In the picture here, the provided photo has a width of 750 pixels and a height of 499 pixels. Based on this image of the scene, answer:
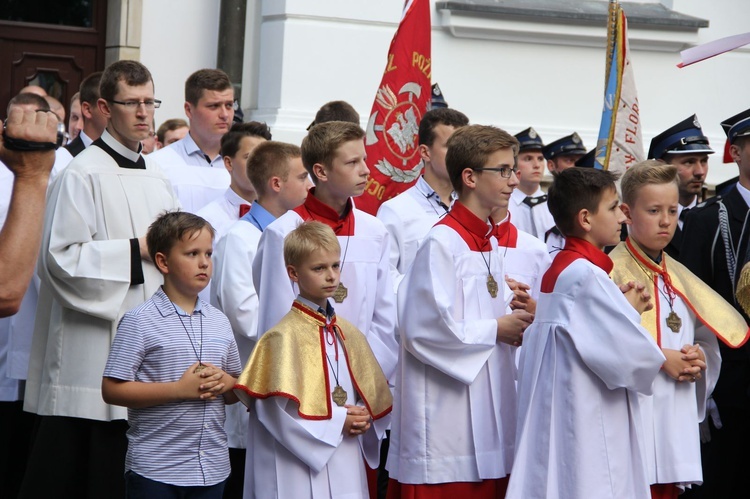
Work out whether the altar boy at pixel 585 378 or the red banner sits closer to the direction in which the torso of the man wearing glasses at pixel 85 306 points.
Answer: the altar boy

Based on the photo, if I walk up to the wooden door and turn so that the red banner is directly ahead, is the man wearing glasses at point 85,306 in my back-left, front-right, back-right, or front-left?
front-right

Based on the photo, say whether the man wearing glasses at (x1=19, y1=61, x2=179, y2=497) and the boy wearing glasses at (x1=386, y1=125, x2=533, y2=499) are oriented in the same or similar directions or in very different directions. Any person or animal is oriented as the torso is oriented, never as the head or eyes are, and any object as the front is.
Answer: same or similar directions

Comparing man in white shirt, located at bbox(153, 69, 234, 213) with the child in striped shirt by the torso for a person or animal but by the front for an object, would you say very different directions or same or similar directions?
same or similar directions

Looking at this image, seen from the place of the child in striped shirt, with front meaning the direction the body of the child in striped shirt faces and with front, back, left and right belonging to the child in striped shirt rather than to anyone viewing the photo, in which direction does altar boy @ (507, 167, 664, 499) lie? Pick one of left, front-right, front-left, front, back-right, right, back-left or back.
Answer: front-left

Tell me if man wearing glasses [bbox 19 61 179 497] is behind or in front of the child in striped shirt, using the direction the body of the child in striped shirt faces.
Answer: behind

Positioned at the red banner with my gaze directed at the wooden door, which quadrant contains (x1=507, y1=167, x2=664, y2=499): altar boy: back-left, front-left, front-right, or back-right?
back-left

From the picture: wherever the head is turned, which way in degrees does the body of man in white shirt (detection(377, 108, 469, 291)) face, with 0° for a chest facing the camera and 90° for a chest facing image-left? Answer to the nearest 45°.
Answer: approximately 315°

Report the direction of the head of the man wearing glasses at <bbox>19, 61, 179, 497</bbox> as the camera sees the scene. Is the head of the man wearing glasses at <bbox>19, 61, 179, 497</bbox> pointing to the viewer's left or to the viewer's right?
to the viewer's right

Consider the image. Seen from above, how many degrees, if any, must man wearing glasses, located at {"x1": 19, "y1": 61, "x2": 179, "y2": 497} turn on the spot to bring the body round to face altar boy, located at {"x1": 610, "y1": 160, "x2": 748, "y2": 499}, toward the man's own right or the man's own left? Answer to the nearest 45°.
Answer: approximately 45° to the man's own left

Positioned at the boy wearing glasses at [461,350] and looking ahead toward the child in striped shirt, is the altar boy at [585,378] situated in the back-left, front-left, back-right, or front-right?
back-left

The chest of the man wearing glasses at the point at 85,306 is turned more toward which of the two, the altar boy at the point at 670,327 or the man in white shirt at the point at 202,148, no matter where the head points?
the altar boy

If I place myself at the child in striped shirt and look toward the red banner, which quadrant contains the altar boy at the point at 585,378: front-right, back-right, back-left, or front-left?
front-right
